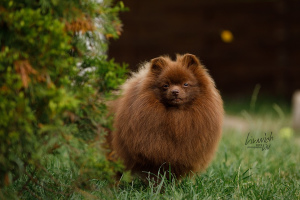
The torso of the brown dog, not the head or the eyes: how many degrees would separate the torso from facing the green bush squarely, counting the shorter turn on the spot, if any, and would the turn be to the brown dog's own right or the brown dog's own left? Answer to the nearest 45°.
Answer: approximately 45° to the brown dog's own right

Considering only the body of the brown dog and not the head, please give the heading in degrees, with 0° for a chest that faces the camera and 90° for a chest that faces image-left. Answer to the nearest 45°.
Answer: approximately 0°
